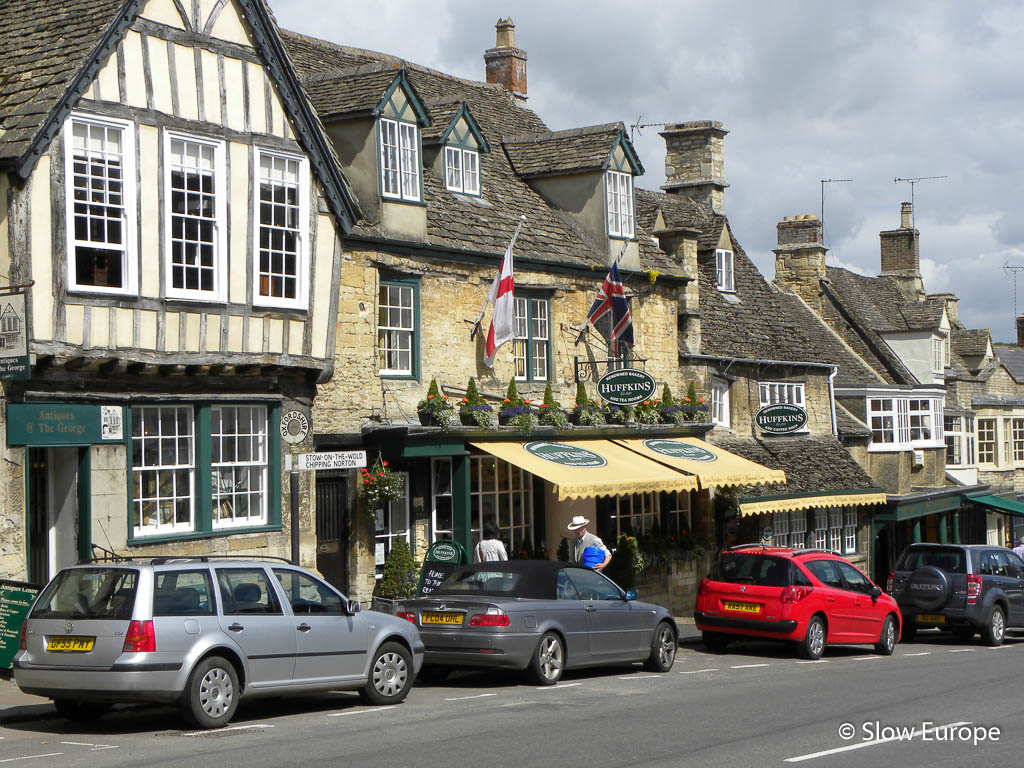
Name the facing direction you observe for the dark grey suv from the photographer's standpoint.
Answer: facing away from the viewer and to the right of the viewer

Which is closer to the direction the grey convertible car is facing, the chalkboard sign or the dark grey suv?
the dark grey suv

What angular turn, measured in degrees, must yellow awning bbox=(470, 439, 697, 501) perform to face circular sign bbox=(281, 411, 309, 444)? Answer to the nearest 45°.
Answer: approximately 90° to its right

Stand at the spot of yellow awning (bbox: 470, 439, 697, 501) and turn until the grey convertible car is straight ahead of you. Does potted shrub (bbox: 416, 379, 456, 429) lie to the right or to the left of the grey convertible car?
right

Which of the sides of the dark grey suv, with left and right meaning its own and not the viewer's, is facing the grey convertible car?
back

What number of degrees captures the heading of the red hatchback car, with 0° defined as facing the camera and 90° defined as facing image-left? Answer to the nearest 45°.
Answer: approximately 225°

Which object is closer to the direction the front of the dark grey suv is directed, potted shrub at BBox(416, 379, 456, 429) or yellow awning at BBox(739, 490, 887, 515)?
the yellow awning

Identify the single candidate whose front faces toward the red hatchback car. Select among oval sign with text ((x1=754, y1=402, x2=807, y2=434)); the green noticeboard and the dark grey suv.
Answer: the oval sign with text

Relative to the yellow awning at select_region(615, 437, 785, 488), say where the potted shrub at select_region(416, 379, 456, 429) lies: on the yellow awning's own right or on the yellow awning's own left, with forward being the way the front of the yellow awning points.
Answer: on the yellow awning's own right
